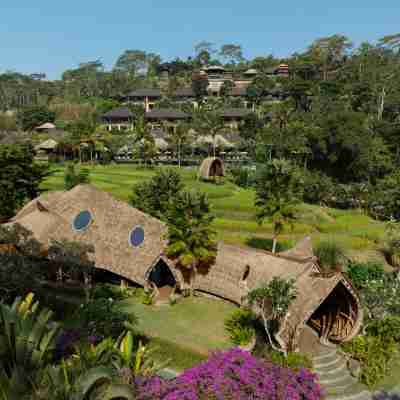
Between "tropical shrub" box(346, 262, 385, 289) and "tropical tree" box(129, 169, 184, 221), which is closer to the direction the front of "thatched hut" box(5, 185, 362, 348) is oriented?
the tropical shrub

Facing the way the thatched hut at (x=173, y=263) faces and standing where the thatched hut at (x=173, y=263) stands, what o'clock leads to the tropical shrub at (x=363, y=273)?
The tropical shrub is roughly at 10 o'clock from the thatched hut.

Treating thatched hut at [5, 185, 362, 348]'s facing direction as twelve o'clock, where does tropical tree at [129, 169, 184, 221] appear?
The tropical tree is roughly at 7 o'clock from the thatched hut.

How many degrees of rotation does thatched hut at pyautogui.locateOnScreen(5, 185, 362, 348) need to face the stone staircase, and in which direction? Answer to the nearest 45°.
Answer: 0° — it already faces it

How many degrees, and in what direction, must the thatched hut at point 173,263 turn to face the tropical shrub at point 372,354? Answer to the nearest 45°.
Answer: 0° — it already faces it

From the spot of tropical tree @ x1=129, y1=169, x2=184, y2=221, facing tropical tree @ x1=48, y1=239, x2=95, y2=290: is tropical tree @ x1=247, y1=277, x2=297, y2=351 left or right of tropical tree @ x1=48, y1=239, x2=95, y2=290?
left

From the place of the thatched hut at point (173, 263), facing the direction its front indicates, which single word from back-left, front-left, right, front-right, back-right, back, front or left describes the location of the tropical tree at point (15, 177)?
back

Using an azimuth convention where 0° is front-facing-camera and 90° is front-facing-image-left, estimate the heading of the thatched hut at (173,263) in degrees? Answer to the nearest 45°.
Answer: approximately 315°

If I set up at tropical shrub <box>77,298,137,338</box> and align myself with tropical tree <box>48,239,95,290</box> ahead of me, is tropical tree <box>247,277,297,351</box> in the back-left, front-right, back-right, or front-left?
back-right

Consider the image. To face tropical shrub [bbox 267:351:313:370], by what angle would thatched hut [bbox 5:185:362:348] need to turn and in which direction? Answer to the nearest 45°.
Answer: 0° — it already faces it

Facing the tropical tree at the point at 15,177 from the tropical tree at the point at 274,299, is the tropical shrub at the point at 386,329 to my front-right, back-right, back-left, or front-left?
back-right
